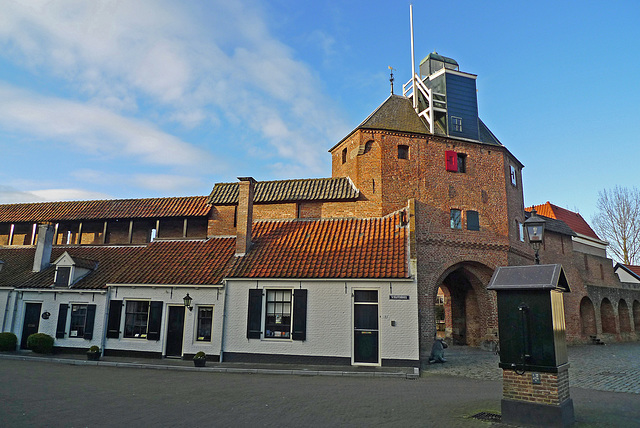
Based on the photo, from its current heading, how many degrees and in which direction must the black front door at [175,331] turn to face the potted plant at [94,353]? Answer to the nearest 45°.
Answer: approximately 90° to its right

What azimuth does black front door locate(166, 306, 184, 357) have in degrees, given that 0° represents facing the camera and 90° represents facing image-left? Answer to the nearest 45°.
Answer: approximately 0°

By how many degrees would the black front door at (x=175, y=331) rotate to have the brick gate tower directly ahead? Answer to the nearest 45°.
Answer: approximately 90° to its left

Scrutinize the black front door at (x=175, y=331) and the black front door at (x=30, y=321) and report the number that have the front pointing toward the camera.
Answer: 2

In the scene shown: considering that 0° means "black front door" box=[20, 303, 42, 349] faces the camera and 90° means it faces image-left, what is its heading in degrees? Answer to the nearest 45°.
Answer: approximately 0°

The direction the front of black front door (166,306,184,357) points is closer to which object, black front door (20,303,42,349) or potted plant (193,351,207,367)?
the potted plant

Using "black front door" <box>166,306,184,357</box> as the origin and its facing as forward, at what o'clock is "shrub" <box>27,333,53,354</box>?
The shrub is roughly at 4 o'clock from the black front door.

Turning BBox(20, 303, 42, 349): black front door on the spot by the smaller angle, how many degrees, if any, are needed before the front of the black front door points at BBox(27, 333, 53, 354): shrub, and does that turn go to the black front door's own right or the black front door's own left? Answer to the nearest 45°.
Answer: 0° — it already faces it

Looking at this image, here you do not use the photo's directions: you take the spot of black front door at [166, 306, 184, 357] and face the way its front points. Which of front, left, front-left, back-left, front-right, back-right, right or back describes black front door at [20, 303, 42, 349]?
back-right

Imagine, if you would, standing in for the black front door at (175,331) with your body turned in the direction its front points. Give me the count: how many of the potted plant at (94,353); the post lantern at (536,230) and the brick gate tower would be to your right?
1

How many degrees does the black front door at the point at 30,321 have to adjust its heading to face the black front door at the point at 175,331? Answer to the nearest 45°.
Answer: approximately 45° to its left
